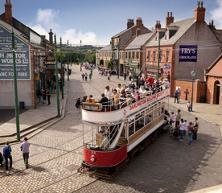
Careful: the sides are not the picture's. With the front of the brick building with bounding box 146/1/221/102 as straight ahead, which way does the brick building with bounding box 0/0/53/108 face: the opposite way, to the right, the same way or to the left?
the opposite way

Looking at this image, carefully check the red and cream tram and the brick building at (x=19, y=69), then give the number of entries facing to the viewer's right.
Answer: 1

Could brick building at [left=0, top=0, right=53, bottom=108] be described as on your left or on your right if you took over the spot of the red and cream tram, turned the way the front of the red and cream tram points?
on your right

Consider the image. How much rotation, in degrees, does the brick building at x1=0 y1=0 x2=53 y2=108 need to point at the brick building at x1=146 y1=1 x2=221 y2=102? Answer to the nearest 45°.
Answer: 0° — it already faces it

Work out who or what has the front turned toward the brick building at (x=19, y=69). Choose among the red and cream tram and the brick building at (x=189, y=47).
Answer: the brick building at (x=189, y=47)

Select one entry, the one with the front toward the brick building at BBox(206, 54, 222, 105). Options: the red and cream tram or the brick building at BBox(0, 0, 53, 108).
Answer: the brick building at BBox(0, 0, 53, 108)

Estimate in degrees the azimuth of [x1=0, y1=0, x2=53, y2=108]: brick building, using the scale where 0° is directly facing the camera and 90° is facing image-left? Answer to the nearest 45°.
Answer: approximately 270°

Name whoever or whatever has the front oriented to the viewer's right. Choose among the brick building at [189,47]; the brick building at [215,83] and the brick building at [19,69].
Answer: the brick building at [19,69]

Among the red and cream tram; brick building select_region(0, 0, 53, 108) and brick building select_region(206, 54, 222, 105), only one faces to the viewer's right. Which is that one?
brick building select_region(0, 0, 53, 108)

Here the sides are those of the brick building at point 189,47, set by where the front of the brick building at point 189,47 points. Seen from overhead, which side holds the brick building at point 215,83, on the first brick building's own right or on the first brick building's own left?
on the first brick building's own left
